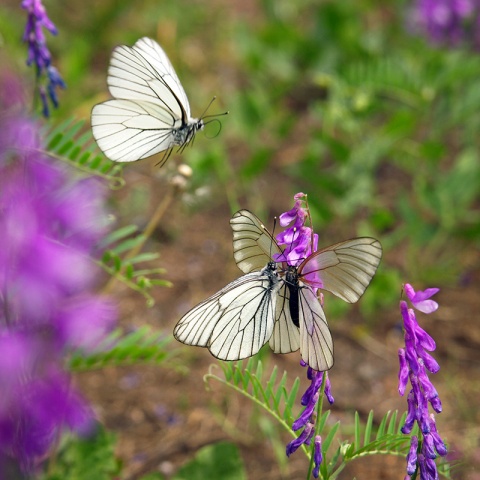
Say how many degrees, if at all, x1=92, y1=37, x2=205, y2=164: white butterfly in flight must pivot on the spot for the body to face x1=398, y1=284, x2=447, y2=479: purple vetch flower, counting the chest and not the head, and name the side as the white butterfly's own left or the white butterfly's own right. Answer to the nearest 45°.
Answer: approximately 45° to the white butterfly's own right

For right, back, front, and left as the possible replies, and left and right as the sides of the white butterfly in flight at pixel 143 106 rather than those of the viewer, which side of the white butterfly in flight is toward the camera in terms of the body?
right

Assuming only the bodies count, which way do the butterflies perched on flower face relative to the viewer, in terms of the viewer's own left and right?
facing away from the viewer

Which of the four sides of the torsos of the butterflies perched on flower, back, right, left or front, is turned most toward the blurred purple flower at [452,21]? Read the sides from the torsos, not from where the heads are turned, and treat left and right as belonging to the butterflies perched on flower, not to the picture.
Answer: front

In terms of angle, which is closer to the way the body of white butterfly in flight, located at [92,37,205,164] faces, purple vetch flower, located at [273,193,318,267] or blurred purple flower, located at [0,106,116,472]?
the purple vetch flower

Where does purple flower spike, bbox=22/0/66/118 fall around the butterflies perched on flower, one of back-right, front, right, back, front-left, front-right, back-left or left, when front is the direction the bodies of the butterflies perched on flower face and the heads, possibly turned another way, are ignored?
front-left
